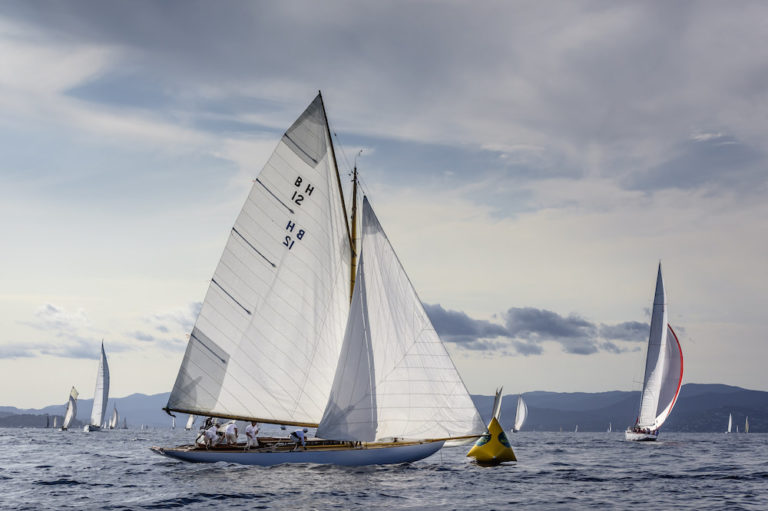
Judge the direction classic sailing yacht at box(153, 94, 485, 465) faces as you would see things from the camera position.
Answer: facing to the right of the viewer
